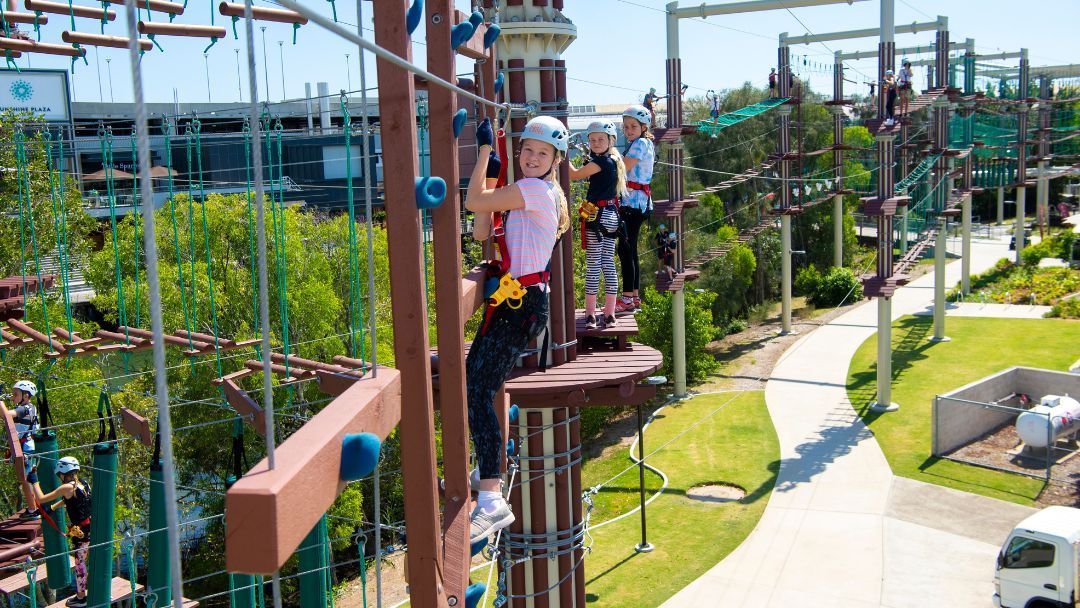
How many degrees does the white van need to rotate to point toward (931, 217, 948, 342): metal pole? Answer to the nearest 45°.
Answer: approximately 90° to its right

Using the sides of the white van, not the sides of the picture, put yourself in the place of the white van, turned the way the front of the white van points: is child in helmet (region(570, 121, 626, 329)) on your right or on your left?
on your left

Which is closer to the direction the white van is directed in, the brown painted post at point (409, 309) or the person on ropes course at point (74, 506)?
the person on ropes course

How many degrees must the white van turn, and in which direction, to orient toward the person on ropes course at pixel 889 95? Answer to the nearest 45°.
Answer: approximately 90° to its right

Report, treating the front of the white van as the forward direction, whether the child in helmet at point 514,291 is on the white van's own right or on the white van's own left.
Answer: on the white van's own left

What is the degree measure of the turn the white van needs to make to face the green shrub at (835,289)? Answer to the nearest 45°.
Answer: approximately 90° to its right

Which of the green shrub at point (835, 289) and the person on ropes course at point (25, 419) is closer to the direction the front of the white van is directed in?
the person on ropes course

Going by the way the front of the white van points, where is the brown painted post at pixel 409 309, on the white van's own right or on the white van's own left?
on the white van's own left

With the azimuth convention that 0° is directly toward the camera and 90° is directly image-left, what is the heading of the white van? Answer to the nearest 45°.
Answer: approximately 90°

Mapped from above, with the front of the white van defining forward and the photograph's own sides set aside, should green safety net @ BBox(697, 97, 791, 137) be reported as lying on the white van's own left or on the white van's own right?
on the white van's own right
